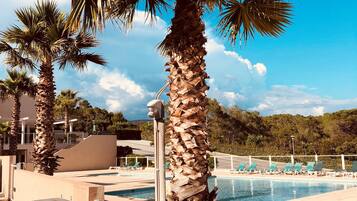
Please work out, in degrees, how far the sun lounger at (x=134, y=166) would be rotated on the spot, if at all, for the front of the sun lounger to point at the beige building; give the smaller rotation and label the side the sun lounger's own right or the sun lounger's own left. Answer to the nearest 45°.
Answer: approximately 45° to the sun lounger's own right

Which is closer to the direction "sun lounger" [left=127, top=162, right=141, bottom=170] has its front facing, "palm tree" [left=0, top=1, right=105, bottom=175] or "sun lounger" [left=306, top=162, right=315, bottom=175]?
the palm tree

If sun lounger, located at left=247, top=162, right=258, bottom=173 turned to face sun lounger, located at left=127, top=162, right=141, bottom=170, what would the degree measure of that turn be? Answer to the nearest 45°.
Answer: approximately 90° to its right

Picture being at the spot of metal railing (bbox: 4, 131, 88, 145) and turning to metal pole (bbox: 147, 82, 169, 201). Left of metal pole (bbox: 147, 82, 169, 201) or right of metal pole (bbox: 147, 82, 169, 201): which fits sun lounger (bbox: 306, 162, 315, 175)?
left

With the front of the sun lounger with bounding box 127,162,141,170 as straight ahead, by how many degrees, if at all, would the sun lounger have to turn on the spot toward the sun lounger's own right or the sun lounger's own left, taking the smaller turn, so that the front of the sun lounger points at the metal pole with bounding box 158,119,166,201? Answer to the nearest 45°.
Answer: approximately 45° to the sun lounger's own left

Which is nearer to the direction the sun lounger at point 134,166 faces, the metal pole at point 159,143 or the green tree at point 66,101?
the metal pole

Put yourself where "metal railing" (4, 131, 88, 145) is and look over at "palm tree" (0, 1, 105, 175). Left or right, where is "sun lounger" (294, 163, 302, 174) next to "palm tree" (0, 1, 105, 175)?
left

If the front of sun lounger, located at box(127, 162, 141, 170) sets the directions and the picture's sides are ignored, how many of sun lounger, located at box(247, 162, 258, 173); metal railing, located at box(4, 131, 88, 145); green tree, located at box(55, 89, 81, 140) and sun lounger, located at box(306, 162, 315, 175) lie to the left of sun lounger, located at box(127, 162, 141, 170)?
2

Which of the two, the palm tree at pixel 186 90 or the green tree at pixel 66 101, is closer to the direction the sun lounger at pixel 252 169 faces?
the palm tree
